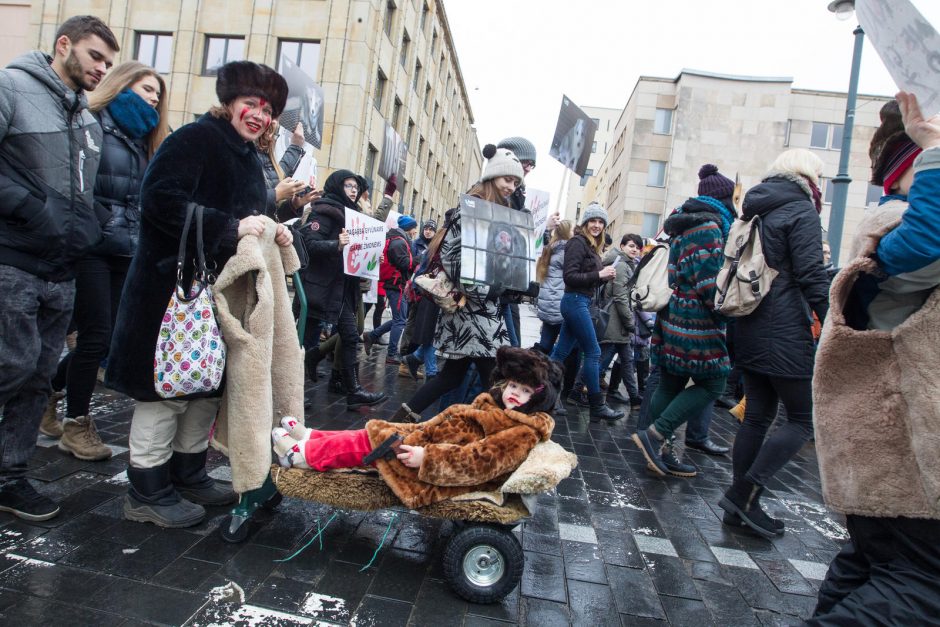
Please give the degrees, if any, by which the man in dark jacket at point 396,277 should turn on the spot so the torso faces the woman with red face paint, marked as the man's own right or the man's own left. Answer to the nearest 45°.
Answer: approximately 90° to the man's own right

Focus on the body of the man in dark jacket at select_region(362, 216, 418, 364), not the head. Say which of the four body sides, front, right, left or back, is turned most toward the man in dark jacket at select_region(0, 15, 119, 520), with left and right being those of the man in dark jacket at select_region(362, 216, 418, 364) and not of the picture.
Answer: right

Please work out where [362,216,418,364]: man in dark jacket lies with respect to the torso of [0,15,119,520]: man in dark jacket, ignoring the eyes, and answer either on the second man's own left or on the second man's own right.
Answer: on the second man's own left
